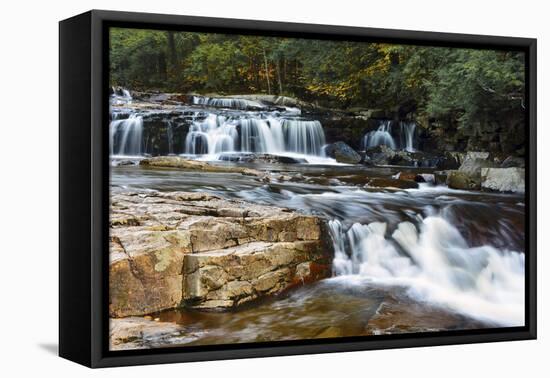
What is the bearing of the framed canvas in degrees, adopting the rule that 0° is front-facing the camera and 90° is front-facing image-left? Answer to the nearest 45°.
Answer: approximately 315°
